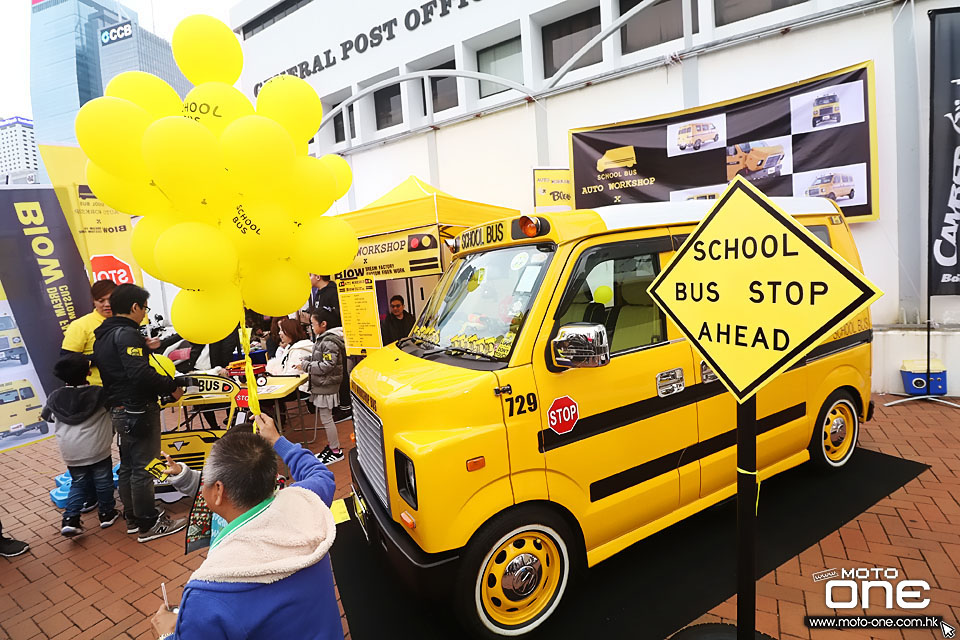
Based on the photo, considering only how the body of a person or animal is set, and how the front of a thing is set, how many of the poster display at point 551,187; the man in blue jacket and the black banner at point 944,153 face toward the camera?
2

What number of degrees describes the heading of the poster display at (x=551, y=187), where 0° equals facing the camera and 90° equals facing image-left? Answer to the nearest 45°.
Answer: approximately 0°

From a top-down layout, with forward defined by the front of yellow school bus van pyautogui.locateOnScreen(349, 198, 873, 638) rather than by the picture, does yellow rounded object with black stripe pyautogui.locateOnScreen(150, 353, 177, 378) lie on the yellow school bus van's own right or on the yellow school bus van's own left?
on the yellow school bus van's own right

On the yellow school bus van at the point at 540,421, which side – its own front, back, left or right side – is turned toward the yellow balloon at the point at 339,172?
front

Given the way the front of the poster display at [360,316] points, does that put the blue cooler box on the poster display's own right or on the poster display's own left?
on the poster display's own left

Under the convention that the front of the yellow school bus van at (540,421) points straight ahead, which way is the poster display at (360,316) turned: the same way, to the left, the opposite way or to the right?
to the left

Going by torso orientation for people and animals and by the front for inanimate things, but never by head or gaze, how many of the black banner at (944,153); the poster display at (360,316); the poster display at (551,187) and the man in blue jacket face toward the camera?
3

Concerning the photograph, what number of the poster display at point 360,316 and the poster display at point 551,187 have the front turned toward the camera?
2

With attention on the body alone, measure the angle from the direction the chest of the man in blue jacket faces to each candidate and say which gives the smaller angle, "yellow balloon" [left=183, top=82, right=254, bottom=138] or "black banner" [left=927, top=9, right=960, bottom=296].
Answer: the yellow balloon
